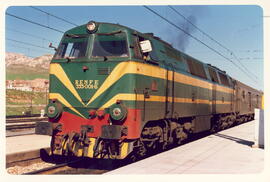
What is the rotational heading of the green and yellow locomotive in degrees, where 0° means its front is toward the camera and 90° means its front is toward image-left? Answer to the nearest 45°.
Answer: approximately 45°
